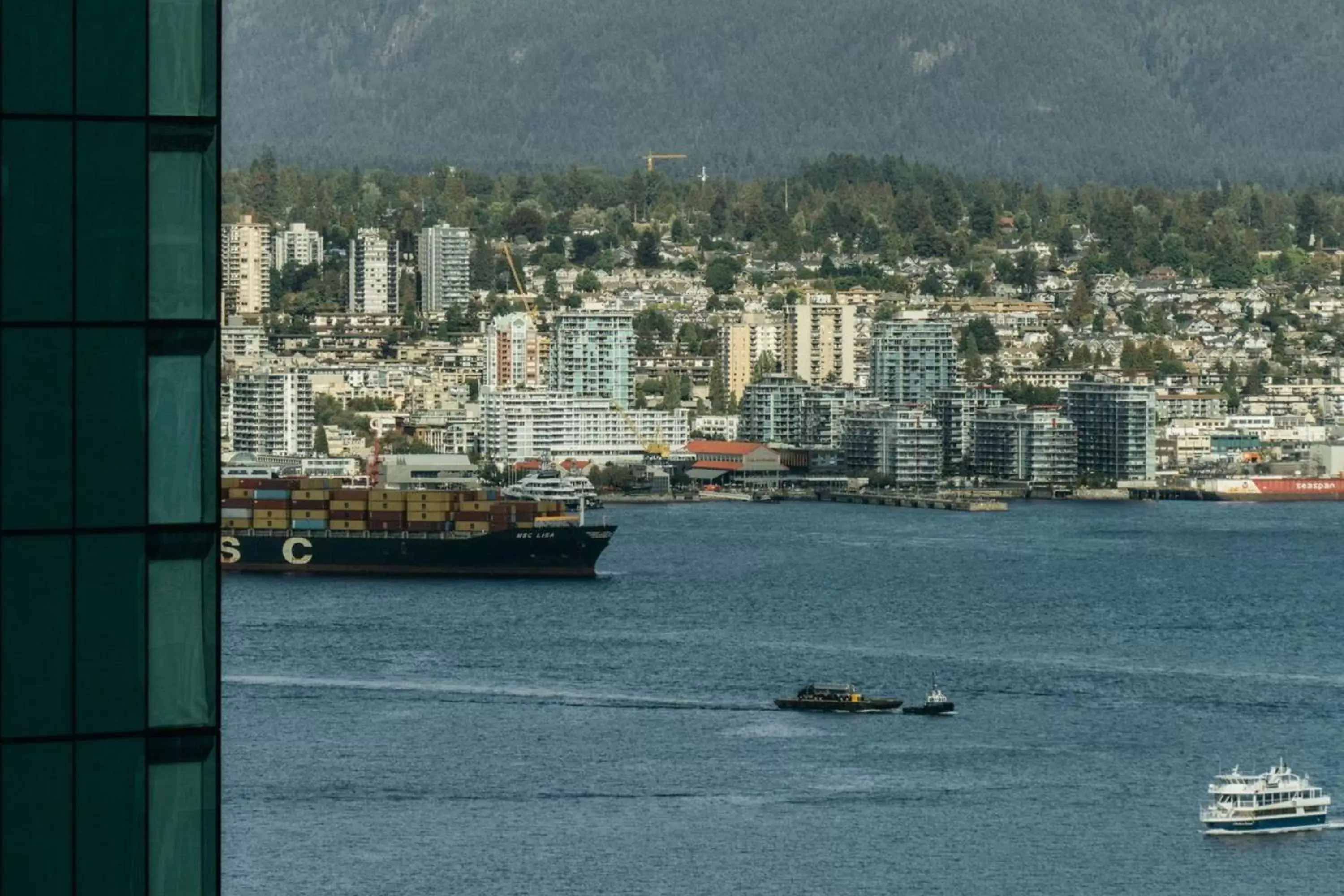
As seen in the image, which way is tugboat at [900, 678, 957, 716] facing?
to the viewer's right

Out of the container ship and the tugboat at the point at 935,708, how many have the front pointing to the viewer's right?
2

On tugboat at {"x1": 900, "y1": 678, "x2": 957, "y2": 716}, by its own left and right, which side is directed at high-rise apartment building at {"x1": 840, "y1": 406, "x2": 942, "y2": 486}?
left

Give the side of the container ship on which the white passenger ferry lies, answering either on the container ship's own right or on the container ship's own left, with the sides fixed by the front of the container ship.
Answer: on the container ship's own right

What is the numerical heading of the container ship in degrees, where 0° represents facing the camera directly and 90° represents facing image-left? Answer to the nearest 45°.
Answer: approximately 270°
